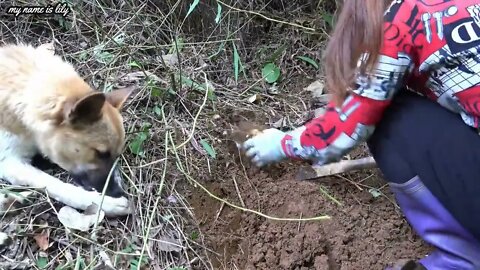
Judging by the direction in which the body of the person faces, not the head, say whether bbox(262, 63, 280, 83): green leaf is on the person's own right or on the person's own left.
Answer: on the person's own right

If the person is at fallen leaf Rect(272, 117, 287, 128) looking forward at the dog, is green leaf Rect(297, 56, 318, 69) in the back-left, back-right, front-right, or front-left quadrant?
back-right

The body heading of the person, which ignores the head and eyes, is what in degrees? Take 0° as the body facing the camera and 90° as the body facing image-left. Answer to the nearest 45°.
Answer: approximately 90°

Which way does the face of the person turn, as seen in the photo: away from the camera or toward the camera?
away from the camera

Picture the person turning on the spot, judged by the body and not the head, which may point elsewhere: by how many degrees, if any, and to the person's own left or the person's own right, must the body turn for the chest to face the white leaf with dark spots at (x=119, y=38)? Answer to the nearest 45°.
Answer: approximately 45° to the person's own right
